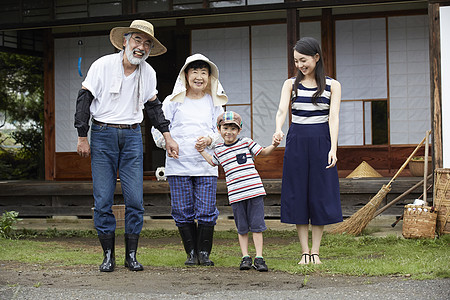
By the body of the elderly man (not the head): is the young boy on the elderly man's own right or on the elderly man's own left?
on the elderly man's own left

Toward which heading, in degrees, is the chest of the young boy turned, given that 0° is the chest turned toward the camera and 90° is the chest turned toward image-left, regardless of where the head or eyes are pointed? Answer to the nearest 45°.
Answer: approximately 0°

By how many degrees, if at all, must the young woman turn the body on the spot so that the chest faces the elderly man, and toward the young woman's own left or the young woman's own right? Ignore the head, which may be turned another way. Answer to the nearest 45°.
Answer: approximately 90° to the young woman's own right

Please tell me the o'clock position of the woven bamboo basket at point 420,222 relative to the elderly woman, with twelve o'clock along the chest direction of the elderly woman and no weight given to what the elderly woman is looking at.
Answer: The woven bamboo basket is roughly at 8 o'clock from the elderly woman.

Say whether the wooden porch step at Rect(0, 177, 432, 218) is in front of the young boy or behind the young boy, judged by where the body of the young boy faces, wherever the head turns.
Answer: behind

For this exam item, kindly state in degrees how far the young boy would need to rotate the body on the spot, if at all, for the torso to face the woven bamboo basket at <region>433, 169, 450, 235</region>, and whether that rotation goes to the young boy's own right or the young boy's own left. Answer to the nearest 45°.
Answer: approximately 135° to the young boy's own left

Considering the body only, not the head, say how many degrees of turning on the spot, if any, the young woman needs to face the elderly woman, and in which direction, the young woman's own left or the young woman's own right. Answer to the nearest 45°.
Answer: approximately 90° to the young woman's own right
